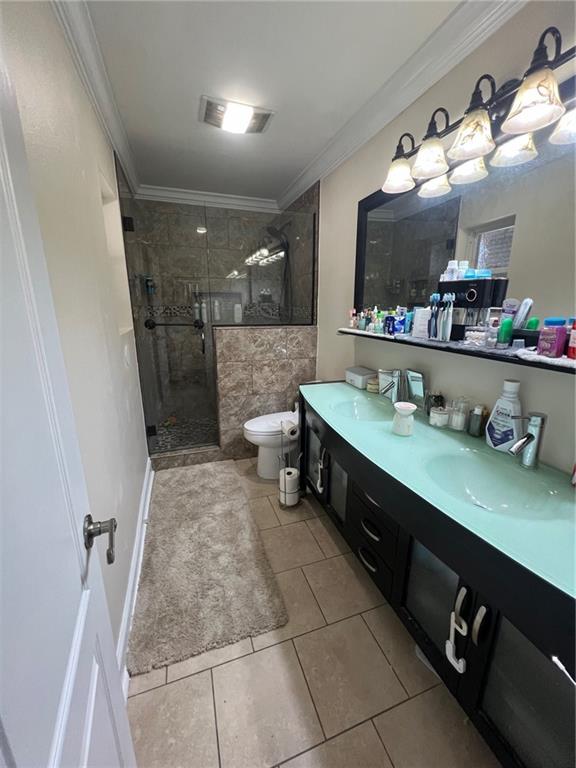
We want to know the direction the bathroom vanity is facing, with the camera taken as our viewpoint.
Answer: facing the viewer and to the left of the viewer

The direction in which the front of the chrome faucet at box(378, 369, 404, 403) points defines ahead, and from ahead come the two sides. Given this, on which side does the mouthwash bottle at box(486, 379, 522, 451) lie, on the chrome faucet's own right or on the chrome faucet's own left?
on the chrome faucet's own left

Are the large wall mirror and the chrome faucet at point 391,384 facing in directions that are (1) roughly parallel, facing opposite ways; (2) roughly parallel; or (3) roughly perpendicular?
roughly parallel

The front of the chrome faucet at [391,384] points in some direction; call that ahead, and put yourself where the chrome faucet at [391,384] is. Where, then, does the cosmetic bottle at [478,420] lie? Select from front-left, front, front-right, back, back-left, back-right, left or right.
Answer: left

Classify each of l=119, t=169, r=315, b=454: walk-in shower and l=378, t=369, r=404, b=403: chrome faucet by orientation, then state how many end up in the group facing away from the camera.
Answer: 0

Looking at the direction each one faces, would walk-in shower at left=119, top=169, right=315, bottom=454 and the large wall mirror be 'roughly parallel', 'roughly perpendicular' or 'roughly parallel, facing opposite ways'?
roughly perpendicular

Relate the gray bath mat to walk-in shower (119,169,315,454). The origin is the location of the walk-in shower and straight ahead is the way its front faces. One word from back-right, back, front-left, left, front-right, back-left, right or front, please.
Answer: front

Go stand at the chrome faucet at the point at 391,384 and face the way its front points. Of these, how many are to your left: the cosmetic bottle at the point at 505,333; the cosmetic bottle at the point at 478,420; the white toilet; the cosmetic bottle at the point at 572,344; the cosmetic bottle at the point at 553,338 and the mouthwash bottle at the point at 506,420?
5

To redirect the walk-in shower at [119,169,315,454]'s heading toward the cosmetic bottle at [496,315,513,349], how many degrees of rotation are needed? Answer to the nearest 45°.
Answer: approximately 45° to its left

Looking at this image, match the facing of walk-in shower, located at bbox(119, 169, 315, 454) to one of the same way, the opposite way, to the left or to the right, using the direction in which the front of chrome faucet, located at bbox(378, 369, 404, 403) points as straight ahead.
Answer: to the left

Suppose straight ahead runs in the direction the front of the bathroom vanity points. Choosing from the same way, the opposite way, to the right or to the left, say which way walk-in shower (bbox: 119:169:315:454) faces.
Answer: to the left

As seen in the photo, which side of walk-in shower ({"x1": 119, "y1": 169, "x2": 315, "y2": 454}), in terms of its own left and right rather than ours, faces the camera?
front
